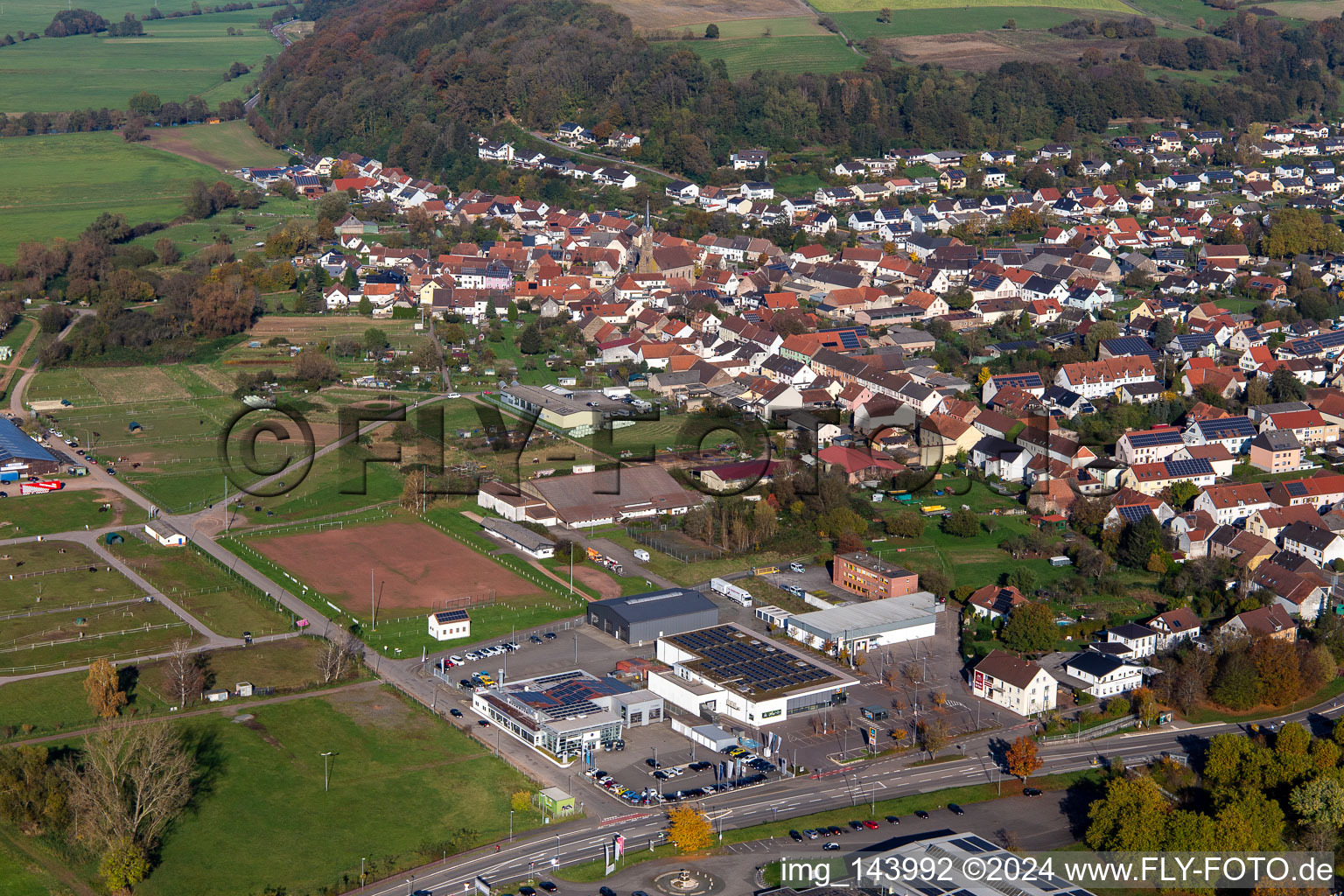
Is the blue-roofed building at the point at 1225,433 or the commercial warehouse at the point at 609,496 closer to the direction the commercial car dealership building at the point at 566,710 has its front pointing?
the blue-roofed building

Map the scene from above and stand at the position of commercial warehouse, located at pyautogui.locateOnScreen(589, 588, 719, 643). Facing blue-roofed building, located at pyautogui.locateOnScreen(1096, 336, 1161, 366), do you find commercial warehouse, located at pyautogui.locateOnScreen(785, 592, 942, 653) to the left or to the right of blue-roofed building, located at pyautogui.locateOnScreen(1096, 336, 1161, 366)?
right

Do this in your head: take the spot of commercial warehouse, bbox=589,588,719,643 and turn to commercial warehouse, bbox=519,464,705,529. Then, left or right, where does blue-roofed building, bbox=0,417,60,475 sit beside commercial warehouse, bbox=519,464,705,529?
left

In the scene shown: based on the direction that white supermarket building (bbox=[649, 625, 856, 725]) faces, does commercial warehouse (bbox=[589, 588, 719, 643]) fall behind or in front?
behind

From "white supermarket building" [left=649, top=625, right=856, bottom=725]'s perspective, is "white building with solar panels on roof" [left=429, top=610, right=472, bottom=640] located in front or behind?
behind

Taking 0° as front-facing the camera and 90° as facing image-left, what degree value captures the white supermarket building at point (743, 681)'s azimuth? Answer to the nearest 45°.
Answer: approximately 315°

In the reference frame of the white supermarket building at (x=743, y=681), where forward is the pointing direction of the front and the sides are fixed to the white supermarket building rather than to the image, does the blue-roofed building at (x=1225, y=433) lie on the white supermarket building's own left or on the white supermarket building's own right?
on the white supermarket building's own left

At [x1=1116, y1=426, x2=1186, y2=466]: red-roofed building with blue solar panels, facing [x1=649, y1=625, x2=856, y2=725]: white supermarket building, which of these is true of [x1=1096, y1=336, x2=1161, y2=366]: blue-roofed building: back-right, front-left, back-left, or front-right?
back-right

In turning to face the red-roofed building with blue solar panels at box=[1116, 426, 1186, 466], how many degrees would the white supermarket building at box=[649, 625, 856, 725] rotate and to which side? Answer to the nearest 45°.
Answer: approximately 90° to its left

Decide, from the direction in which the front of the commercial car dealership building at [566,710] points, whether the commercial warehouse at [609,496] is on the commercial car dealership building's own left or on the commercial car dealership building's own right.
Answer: on the commercial car dealership building's own left
